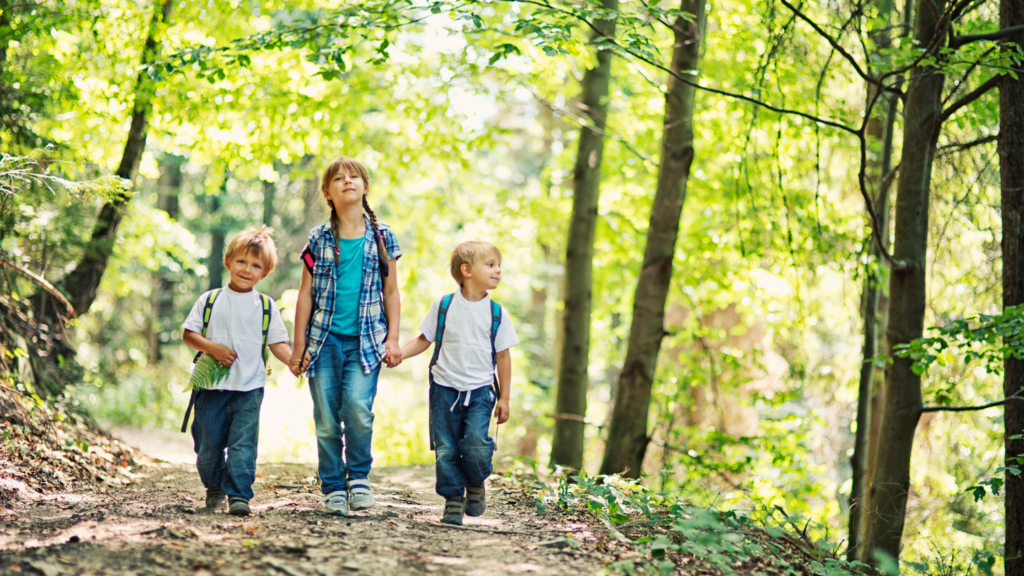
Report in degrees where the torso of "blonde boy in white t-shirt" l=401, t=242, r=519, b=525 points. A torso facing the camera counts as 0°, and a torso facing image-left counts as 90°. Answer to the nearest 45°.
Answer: approximately 0°

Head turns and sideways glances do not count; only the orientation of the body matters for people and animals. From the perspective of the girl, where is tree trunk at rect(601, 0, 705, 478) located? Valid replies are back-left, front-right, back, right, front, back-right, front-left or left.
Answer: back-left

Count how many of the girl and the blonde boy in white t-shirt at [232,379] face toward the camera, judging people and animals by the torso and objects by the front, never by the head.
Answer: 2

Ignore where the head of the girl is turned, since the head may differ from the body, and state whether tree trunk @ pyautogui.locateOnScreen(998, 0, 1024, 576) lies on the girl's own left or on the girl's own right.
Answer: on the girl's own left

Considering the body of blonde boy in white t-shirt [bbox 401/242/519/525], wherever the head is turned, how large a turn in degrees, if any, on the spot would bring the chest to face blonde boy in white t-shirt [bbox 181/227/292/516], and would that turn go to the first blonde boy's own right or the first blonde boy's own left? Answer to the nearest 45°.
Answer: approximately 90° to the first blonde boy's own right

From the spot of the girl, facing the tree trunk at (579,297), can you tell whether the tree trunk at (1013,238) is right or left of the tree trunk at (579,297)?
right

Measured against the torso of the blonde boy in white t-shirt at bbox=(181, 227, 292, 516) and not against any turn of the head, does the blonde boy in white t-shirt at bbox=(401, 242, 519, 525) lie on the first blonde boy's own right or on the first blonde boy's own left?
on the first blonde boy's own left

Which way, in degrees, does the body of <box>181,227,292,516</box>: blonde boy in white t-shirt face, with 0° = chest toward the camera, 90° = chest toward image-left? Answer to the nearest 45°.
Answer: approximately 0°
